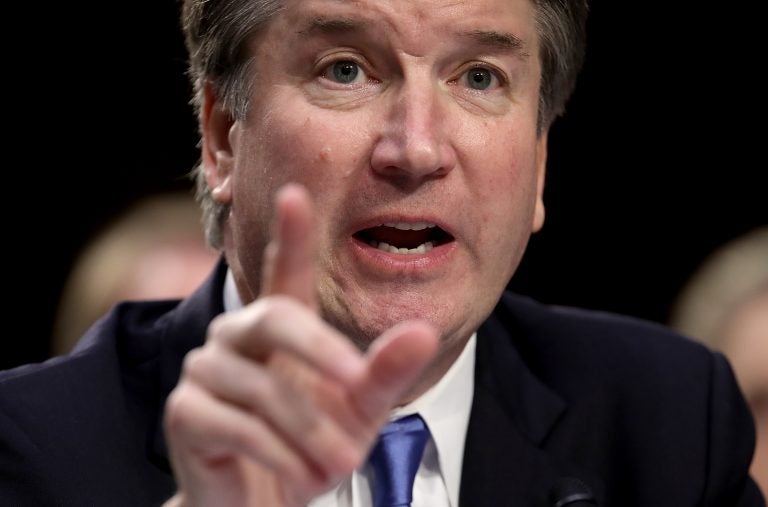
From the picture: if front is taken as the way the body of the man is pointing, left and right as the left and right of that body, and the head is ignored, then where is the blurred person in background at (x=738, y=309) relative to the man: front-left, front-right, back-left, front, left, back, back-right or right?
back-left

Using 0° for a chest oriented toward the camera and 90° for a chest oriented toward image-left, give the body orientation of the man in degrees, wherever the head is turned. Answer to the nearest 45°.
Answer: approximately 0°

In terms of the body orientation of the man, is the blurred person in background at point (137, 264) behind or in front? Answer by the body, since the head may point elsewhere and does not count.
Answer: behind
